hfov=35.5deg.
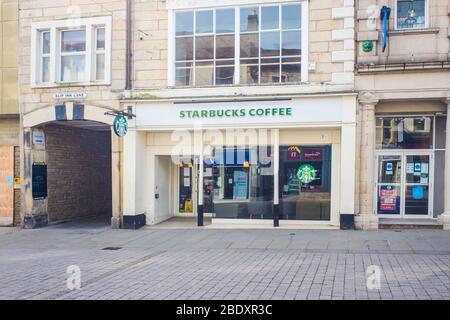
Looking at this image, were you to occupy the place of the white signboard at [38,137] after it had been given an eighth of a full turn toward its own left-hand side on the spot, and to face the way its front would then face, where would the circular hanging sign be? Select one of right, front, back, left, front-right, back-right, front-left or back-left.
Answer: front

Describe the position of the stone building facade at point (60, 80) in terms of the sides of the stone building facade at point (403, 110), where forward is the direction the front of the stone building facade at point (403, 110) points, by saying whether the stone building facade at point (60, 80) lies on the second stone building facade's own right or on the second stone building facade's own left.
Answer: on the second stone building facade's own right

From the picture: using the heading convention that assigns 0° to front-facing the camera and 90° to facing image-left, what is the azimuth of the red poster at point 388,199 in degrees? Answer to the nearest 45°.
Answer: approximately 0°

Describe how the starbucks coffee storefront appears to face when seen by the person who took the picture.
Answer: facing the viewer

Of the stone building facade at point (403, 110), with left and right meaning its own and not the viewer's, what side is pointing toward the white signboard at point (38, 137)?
right

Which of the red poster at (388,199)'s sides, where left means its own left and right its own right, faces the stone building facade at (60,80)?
right

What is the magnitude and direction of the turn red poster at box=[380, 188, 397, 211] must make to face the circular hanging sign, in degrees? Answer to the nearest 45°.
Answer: approximately 90° to its right

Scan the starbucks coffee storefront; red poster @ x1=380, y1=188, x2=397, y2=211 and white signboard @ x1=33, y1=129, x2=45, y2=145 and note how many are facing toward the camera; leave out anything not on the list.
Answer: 3

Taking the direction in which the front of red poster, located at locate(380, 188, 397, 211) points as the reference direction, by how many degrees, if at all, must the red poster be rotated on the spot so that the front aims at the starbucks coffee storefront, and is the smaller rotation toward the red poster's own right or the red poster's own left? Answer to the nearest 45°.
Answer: approximately 90° to the red poster's own right
